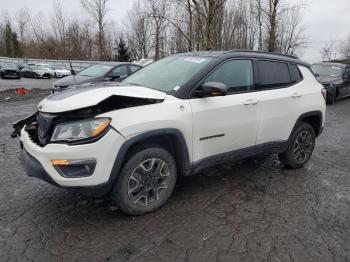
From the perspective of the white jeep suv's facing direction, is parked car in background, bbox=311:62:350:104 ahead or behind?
behind

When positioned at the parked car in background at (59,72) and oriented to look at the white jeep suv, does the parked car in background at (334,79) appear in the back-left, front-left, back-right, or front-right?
front-left

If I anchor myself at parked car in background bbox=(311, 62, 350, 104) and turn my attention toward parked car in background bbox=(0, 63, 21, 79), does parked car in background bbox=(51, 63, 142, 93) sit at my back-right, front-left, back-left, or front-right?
front-left

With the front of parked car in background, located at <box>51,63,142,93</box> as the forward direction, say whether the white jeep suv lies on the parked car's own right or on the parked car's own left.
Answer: on the parked car's own left

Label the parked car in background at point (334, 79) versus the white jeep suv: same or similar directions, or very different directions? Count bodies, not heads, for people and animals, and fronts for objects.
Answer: same or similar directions

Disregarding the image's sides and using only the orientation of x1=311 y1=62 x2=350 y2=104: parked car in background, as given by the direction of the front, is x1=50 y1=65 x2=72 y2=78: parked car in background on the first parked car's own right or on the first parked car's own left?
on the first parked car's own right

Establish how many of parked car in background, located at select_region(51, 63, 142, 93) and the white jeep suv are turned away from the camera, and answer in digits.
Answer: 0

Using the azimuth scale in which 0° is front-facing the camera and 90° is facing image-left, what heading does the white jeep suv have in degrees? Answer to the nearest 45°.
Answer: approximately 45°

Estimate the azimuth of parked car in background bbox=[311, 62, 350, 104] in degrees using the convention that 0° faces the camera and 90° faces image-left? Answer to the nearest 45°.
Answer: approximately 45°

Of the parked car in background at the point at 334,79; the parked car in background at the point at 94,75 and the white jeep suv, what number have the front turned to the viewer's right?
0
